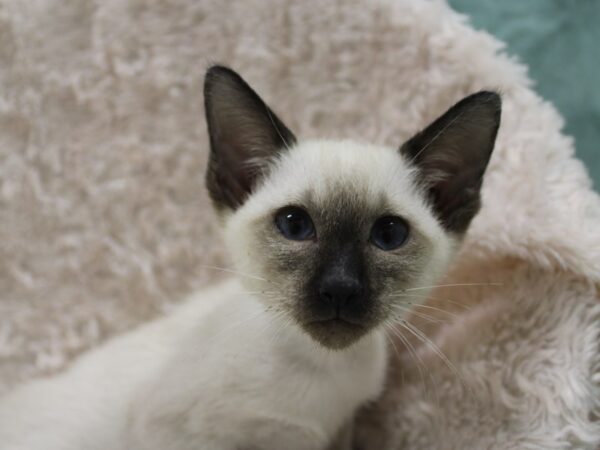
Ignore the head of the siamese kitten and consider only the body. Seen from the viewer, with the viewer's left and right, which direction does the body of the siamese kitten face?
facing the viewer and to the right of the viewer
